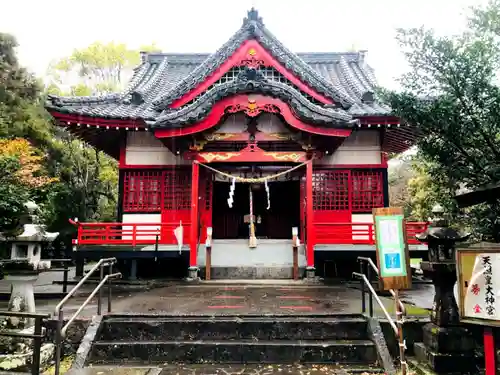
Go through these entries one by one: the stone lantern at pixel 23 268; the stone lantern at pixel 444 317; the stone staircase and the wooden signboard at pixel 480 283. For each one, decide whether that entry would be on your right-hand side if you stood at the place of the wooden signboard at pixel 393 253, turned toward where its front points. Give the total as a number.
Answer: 2

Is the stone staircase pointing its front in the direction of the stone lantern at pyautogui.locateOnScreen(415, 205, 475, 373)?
no

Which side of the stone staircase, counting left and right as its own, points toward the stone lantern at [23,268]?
right

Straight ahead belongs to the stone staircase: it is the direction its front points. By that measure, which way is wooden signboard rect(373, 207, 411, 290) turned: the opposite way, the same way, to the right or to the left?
the same way

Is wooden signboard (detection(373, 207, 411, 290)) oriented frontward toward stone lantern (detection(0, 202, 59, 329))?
no

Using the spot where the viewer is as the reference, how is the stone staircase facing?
facing the viewer

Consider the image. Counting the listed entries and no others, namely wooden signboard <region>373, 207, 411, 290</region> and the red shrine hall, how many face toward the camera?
2

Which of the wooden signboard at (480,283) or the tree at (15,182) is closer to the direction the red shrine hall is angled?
the wooden signboard

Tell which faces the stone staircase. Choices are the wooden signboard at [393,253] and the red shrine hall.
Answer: the red shrine hall

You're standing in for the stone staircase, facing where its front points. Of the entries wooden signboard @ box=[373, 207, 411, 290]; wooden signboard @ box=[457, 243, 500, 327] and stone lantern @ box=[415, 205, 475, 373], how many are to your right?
0

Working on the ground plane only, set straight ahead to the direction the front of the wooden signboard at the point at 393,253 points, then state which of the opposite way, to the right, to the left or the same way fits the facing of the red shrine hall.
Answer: the same way

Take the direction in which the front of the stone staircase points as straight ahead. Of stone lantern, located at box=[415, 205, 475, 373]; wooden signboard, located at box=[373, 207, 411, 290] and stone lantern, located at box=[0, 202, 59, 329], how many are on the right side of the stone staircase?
1

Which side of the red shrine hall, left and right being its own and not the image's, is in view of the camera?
front

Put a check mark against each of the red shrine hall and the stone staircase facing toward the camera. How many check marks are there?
2

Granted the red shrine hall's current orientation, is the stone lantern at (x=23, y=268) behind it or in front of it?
in front
